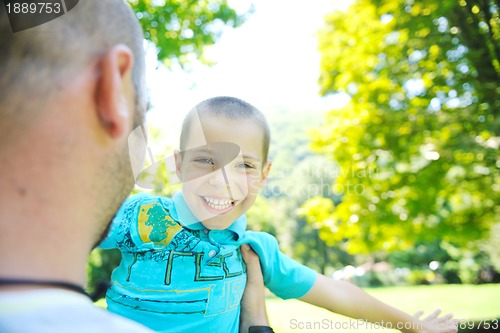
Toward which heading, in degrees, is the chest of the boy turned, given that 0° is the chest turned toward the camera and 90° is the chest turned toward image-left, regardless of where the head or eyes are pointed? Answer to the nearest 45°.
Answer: approximately 0°

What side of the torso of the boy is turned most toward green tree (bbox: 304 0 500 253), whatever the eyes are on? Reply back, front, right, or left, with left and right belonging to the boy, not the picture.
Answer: back

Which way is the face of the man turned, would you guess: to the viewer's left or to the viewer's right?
to the viewer's right
